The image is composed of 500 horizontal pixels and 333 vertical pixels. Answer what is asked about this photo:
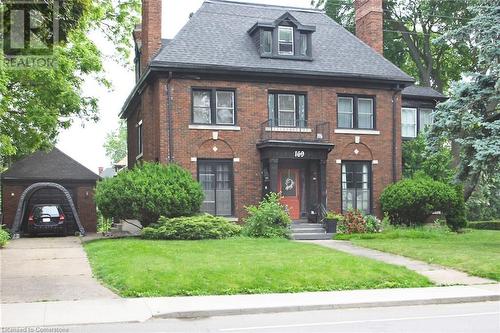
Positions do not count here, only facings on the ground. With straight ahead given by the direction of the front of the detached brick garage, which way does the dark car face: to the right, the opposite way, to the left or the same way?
the opposite way

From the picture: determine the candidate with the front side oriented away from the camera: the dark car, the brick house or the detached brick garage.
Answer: the dark car

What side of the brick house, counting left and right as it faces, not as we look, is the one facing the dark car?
right

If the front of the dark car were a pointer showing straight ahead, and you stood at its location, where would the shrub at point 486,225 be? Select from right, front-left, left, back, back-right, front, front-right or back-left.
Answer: right

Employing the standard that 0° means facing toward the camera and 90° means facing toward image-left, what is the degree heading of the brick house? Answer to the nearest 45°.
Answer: approximately 0°

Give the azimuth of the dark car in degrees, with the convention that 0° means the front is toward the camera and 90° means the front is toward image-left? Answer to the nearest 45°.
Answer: approximately 180°

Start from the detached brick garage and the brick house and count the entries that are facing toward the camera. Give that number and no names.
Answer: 2

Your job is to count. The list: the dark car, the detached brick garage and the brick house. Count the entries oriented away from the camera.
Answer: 1

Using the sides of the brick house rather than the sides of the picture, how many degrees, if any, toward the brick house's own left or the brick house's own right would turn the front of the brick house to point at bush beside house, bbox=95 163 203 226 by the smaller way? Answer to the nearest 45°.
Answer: approximately 45° to the brick house's own right

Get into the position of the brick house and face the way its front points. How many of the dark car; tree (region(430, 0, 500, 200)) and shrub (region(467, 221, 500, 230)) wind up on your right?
1

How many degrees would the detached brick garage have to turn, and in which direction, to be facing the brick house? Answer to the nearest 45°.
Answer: approximately 45° to its left

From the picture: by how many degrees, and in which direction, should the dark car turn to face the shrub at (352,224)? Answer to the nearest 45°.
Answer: approximately 135° to its right
